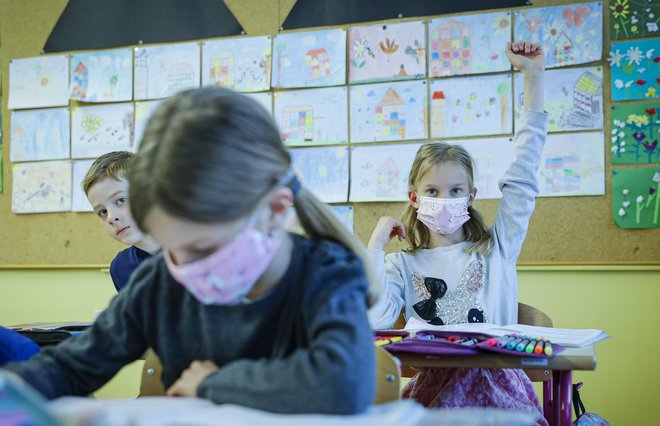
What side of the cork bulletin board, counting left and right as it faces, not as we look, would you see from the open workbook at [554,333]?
front

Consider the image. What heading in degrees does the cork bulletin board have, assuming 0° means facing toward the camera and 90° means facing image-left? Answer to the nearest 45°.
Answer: approximately 0°

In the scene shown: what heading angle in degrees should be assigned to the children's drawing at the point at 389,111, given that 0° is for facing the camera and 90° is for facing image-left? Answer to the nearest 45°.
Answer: approximately 0°

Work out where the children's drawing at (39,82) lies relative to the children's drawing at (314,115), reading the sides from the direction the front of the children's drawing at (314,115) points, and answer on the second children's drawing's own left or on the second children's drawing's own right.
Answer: on the second children's drawing's own right

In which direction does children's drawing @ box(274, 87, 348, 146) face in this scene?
toward the camera

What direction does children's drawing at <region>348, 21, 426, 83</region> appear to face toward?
toward the camera

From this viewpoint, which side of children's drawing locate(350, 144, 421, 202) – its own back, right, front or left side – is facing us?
front

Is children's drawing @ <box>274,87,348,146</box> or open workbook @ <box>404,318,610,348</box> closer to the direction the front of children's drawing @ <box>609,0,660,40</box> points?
the open workbook

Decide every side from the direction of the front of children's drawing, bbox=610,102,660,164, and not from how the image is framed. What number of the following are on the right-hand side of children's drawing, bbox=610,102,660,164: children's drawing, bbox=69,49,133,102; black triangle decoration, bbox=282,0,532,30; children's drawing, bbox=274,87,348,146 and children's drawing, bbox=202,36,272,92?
4

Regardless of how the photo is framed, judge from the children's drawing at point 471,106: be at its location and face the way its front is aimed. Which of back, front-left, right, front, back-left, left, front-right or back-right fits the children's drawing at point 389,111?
right

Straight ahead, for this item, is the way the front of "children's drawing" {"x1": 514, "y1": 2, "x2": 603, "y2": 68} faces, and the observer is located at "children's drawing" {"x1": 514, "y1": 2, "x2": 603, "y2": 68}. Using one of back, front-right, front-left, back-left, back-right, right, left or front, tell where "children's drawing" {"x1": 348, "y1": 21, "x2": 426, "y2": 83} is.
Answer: right

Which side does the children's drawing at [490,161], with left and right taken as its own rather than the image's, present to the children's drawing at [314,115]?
right
